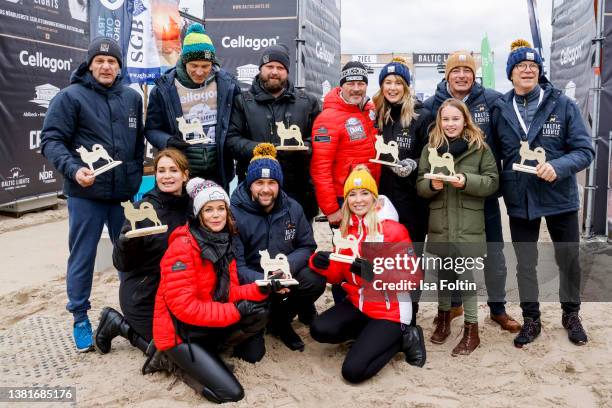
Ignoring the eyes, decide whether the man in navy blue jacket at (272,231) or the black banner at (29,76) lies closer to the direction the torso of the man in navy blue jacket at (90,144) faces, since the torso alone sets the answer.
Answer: the man in navy blue jacket

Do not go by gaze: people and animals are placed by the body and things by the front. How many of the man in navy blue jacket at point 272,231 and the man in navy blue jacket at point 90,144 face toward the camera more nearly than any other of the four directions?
2

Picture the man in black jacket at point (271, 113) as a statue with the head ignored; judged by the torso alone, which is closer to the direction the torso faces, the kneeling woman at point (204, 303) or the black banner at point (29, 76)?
the kneeling woman

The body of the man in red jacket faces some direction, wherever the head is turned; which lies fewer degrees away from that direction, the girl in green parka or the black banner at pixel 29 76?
the girl in green parka

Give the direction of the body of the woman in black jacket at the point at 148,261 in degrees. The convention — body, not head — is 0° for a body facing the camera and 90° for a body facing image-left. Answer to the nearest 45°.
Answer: approximately 315°

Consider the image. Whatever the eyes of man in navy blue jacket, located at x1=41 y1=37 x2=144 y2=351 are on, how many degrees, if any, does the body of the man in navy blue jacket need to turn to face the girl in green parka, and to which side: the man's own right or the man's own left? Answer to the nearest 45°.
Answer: approximately 90° to the man's own left

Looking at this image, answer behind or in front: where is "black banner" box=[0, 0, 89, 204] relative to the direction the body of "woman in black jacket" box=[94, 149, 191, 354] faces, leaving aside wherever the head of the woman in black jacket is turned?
behind

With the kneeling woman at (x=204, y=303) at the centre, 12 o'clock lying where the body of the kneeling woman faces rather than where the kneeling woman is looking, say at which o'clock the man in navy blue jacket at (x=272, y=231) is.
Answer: The man in navy blue jacket is roughly at 9 o'clock from the kneeling woman.

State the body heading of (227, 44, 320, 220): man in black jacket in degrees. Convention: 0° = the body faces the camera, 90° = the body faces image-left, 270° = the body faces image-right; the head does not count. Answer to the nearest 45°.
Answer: approximately 0°

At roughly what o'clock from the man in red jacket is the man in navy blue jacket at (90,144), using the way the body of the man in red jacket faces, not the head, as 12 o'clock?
The man in navy blue jacket is roughly at 4 o'clock from the man in red jacket.
